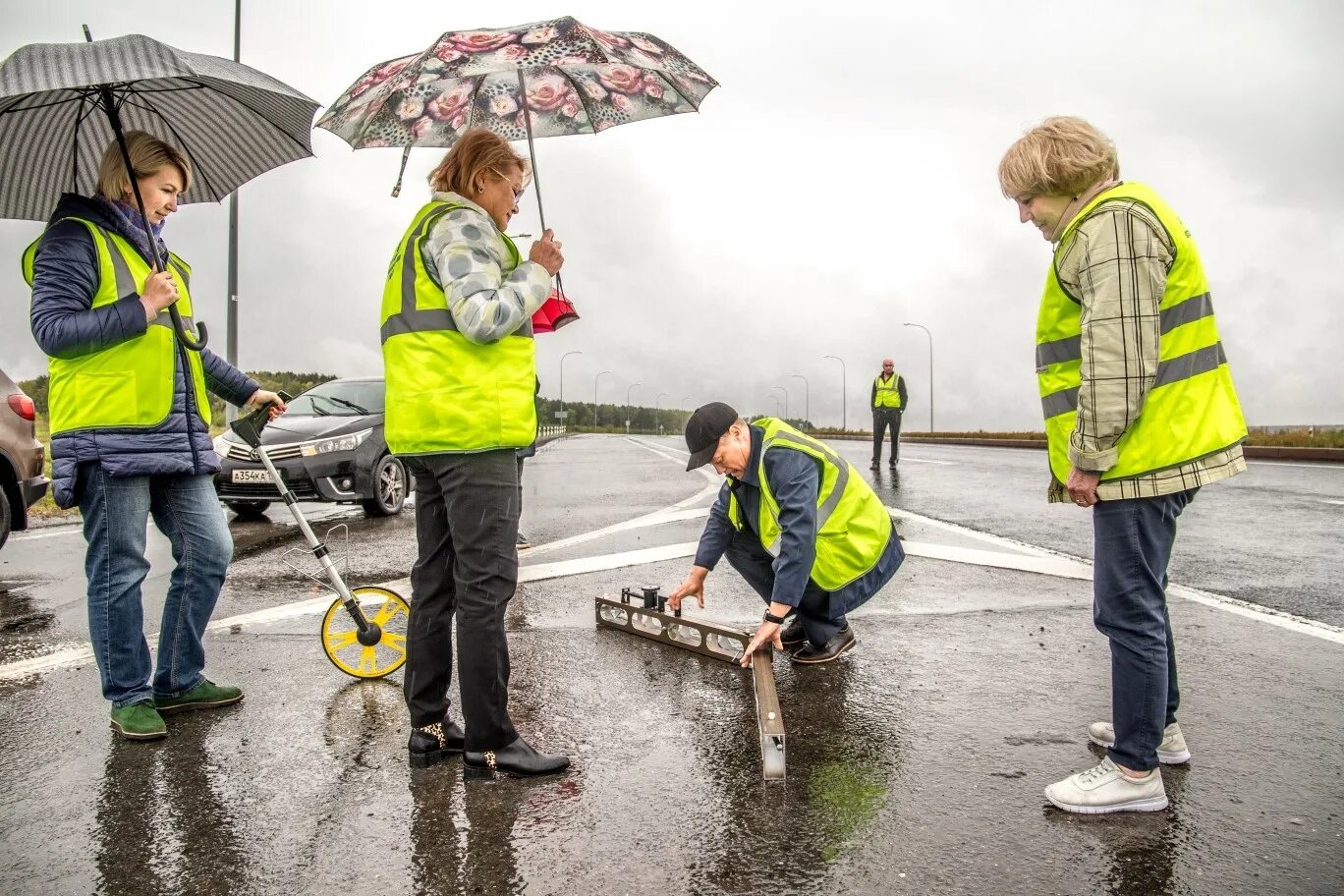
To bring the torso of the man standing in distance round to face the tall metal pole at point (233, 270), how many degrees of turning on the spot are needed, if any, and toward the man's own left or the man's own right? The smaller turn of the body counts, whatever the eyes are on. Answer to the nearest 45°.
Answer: approximately 90° to the man's own right

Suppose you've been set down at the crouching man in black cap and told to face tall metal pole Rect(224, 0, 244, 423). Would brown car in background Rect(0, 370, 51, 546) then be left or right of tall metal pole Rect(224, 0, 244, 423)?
left

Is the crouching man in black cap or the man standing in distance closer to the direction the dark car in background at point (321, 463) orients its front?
the crouching man in black cap

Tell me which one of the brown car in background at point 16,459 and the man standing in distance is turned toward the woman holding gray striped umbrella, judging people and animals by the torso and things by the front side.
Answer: the man standing in distance

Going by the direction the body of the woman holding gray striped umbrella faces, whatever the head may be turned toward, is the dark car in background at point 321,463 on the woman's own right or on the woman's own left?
on the woman's own left

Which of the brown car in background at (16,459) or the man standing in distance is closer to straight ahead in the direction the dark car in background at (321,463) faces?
the brown car in background

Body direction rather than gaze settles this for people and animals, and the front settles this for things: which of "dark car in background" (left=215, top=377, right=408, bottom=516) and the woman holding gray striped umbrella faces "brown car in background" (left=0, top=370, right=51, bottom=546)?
"dark car in background" (left=215, top=377, right=408, bottom=516)

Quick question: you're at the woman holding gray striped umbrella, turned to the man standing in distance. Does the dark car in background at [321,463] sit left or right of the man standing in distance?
left

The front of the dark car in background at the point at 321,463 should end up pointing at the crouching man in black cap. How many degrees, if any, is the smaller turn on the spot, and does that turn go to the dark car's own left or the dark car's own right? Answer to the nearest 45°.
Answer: approximately 45° to the dark car's own left

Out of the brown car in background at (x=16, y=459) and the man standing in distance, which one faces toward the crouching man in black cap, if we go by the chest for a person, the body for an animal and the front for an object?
the man standing in distance

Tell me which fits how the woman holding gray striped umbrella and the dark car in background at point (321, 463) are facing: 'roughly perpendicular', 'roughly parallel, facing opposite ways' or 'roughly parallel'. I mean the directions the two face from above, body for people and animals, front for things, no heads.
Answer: roughly perpendicular

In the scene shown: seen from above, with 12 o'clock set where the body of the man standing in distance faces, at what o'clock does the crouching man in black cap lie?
The crouching man in black cap is roughly at 12 o'clock from the man standing in distance.

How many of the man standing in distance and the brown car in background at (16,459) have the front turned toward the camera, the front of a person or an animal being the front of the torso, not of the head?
1
